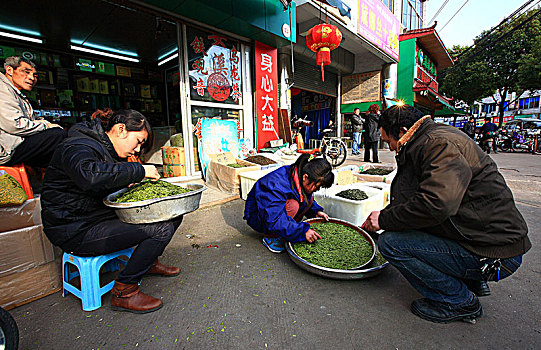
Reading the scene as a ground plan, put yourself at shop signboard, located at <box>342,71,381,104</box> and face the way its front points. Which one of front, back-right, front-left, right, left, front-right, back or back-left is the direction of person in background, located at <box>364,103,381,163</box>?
front-left

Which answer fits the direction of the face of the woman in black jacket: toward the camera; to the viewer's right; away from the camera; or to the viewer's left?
to the viewer's right

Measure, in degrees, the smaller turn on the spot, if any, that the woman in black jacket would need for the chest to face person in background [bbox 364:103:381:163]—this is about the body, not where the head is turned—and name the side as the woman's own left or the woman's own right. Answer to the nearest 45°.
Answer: approximately 45° to the woman's own left

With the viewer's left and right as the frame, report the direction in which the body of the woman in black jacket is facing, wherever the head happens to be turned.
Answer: facing to the right of the viewer

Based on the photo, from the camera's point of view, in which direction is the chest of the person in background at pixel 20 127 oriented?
to the viewer's right

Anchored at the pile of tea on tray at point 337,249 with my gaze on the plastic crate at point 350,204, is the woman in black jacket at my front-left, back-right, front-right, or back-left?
back-left

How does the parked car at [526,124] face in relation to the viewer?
to the viewer's left

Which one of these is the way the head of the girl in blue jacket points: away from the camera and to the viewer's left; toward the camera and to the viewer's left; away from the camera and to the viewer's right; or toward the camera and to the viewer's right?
toward the camera and to the viewer's right

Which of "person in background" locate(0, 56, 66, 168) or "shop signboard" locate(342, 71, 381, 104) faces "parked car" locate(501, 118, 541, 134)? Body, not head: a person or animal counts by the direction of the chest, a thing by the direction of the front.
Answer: the person in background

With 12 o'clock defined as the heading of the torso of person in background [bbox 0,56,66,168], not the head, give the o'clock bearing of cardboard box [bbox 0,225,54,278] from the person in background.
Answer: The cardboard box is roughly at 3 o'clock from the person in background.
